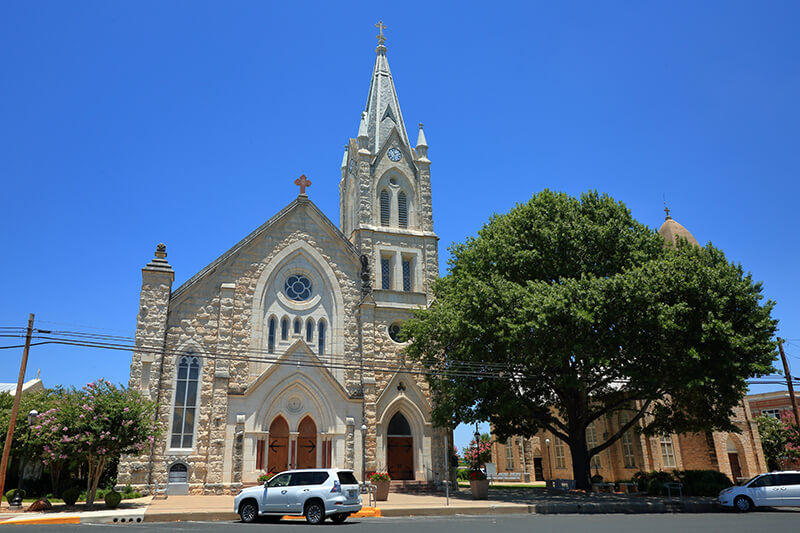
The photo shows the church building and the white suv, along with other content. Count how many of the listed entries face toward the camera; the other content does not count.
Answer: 1

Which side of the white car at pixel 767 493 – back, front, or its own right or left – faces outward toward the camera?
left

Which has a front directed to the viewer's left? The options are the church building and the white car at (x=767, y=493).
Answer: the white car

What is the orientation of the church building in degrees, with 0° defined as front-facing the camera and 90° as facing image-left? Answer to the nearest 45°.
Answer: approximately 0°

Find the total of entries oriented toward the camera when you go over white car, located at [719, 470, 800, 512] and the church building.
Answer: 1

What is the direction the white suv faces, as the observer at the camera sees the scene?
facing away from the viewer and to the left of the viewer

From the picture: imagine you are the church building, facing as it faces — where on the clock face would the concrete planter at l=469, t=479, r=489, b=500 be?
The concrete planter is roughly at 10 o'clock from the church building.

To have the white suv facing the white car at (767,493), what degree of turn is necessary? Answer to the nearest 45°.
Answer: approximately 135° to its right

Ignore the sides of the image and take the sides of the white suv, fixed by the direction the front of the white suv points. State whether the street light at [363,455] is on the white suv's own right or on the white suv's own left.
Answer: on the white suv's own right
